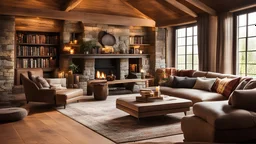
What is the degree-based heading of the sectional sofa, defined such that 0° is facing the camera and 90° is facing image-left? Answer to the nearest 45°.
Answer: approximately 45°

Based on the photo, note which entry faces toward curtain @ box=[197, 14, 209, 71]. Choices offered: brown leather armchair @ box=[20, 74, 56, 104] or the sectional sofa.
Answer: the brown leather armchair

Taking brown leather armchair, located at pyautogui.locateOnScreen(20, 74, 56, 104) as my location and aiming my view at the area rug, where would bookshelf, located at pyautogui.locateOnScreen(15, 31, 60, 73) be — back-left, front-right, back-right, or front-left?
back-left

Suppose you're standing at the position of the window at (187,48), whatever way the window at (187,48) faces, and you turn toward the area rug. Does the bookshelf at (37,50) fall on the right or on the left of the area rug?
right

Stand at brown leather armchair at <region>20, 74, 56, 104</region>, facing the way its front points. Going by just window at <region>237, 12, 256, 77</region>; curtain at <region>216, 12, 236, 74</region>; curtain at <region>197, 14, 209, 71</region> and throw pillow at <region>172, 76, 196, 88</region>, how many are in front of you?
4

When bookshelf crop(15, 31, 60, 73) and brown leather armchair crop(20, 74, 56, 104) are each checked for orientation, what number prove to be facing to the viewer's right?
1

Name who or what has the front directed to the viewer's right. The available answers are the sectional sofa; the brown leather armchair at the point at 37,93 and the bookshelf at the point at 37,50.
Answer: the brown leather armchair

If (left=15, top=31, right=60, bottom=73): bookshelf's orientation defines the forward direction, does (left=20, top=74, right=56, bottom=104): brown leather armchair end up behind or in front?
in front

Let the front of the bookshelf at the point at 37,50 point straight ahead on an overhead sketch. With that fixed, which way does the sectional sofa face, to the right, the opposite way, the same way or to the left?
to the right

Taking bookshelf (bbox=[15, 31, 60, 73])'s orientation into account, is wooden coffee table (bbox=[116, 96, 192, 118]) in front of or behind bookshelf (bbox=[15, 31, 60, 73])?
in front

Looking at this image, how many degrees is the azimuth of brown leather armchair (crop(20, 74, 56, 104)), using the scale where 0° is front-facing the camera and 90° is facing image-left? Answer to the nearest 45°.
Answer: approximately 270°

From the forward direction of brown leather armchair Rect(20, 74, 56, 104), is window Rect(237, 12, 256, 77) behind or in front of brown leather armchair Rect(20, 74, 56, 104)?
in front

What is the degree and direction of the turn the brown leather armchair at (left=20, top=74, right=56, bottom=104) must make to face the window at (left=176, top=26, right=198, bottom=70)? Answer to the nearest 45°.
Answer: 0° — it already faces it

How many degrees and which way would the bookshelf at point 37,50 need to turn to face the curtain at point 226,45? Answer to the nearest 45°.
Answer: approximately 45° to its left

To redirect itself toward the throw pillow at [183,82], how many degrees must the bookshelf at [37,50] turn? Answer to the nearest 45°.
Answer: approximately 45° to its left
